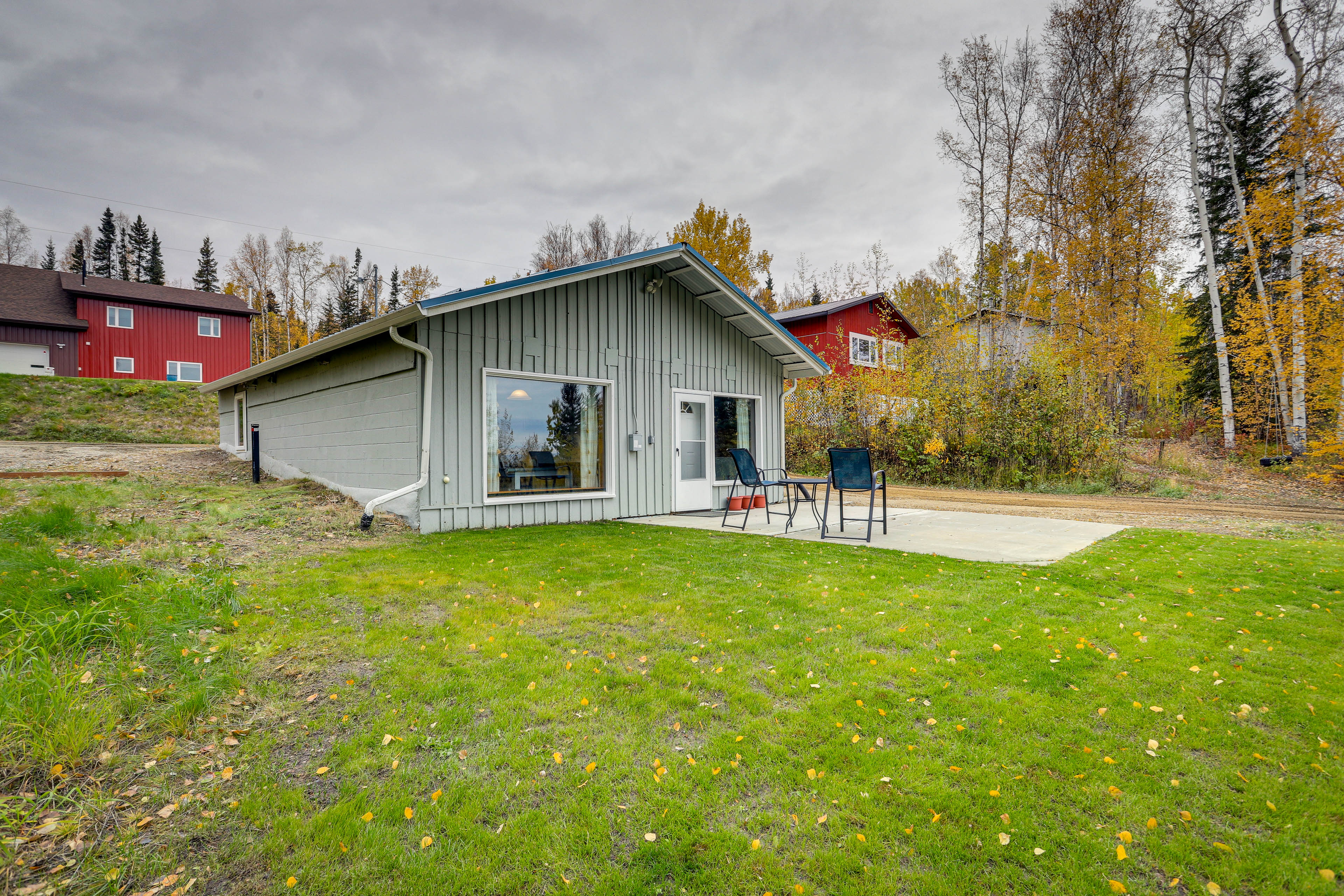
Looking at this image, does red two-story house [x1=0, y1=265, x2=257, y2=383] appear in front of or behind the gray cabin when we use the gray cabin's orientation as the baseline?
behind

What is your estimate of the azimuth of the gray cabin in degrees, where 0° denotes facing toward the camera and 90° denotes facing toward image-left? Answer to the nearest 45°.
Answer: approximately 315°

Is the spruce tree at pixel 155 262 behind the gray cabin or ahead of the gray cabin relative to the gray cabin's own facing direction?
behind

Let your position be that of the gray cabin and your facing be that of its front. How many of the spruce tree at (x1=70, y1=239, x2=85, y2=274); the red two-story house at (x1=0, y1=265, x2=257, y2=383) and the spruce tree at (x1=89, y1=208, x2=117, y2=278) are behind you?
3

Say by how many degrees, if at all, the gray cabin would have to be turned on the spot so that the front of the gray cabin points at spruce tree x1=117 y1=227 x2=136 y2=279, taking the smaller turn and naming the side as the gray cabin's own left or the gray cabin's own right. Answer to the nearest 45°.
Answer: approximately 180°
